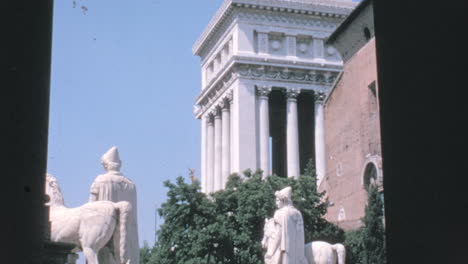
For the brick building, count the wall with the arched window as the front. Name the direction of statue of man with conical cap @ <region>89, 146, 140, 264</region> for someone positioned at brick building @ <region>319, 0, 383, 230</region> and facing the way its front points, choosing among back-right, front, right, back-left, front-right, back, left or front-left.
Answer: front-left

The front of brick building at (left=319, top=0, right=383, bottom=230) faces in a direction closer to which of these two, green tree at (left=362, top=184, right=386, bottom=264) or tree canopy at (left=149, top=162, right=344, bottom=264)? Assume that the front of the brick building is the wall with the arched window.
the tree canopy

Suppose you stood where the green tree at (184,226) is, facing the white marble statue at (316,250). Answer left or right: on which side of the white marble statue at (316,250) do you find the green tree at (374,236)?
left

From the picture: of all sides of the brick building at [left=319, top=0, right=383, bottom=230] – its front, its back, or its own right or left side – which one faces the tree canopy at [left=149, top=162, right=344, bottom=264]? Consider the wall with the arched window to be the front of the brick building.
front

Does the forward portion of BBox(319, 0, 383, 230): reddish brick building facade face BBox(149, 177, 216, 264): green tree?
yes

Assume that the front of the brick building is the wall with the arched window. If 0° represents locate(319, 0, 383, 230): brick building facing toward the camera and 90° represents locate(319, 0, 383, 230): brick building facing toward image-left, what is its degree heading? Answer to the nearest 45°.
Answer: approximately 45°
